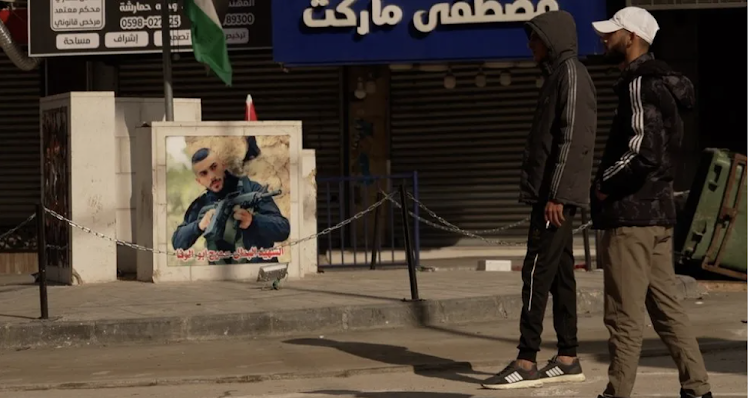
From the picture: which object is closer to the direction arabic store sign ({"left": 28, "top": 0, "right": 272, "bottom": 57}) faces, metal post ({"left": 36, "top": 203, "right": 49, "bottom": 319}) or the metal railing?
the metal post

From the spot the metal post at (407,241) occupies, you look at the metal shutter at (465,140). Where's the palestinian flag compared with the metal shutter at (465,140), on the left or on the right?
left

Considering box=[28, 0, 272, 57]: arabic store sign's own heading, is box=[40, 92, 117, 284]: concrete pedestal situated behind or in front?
in front

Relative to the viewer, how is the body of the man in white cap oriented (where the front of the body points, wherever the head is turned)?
to the viewer's left

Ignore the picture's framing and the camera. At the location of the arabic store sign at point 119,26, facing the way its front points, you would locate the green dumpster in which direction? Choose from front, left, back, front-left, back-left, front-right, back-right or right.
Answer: front-left
